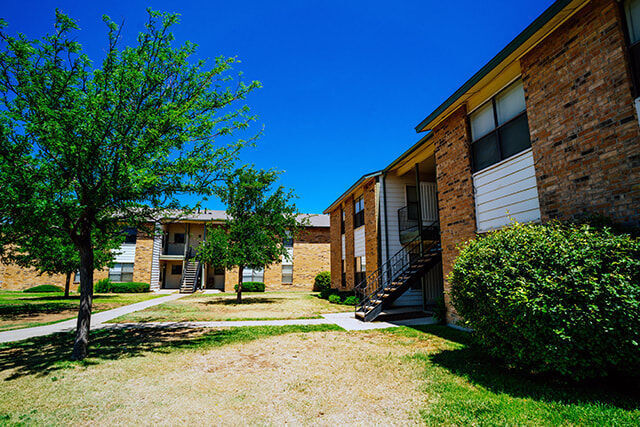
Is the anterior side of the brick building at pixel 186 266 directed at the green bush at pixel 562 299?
yes

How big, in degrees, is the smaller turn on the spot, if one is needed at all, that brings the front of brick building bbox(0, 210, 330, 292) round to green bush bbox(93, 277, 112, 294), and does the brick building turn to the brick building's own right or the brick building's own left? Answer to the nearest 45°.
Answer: approximately 90° to the brick building's own right

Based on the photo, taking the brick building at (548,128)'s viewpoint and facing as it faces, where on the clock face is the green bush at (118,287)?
The green bush is roughly at 2 o'clock from the brick building.

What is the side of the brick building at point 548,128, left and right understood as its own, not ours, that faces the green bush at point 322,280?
right

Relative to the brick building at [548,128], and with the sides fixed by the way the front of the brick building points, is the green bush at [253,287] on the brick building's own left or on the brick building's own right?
on the brick building's own right

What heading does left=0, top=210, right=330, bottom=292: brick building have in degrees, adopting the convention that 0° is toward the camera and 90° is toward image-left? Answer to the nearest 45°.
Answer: approximately 0°

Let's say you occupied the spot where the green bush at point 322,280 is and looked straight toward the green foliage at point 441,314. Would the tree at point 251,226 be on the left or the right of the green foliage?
right

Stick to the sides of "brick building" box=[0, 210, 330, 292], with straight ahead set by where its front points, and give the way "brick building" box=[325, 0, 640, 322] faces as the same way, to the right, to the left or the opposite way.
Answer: to the right
